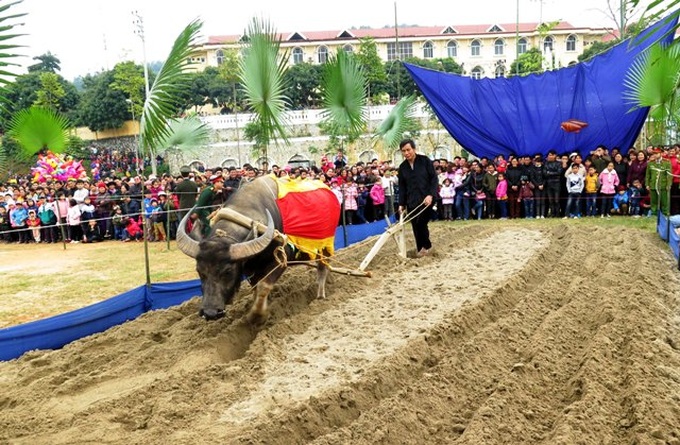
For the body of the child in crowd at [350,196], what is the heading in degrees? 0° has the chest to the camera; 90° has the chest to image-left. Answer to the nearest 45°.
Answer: approximately 0°

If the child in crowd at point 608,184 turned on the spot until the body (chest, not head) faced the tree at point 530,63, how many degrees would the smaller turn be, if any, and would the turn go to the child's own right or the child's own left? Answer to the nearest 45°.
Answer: approximately 180°

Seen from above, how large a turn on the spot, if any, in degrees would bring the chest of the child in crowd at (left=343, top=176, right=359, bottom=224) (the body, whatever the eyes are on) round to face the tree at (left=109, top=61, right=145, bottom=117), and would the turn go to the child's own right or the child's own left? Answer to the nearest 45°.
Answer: approximately 135° to the child's own right

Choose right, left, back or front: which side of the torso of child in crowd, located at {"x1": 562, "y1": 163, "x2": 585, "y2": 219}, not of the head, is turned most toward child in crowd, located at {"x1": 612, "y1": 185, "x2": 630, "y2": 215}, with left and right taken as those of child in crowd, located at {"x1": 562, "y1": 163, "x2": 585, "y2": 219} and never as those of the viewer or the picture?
left

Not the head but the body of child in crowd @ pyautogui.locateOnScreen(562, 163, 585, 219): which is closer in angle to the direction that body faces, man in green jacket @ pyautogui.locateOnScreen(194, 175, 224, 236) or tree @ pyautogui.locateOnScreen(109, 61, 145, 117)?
the man in green jacket

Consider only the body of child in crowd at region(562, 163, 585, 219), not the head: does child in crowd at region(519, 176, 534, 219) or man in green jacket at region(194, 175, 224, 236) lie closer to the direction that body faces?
the man in green jacket

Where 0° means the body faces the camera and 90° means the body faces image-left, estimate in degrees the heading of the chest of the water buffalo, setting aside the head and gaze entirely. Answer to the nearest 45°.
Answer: approximately 45°
